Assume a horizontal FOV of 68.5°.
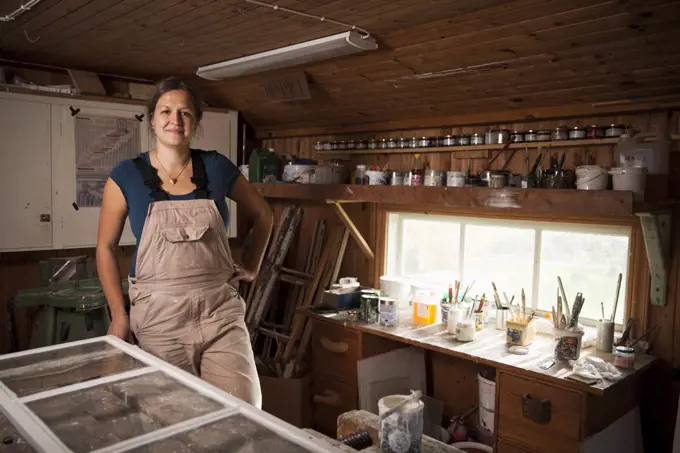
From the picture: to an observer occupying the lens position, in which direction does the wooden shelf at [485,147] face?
facing the viewer and to the left of the viewer

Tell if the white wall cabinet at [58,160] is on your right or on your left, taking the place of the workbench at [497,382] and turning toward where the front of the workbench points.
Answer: on your right

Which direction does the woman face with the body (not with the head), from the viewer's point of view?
toward the camera

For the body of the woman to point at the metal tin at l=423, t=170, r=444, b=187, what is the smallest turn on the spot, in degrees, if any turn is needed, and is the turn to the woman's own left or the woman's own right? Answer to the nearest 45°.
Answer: approximately 135° to the woman's own left
